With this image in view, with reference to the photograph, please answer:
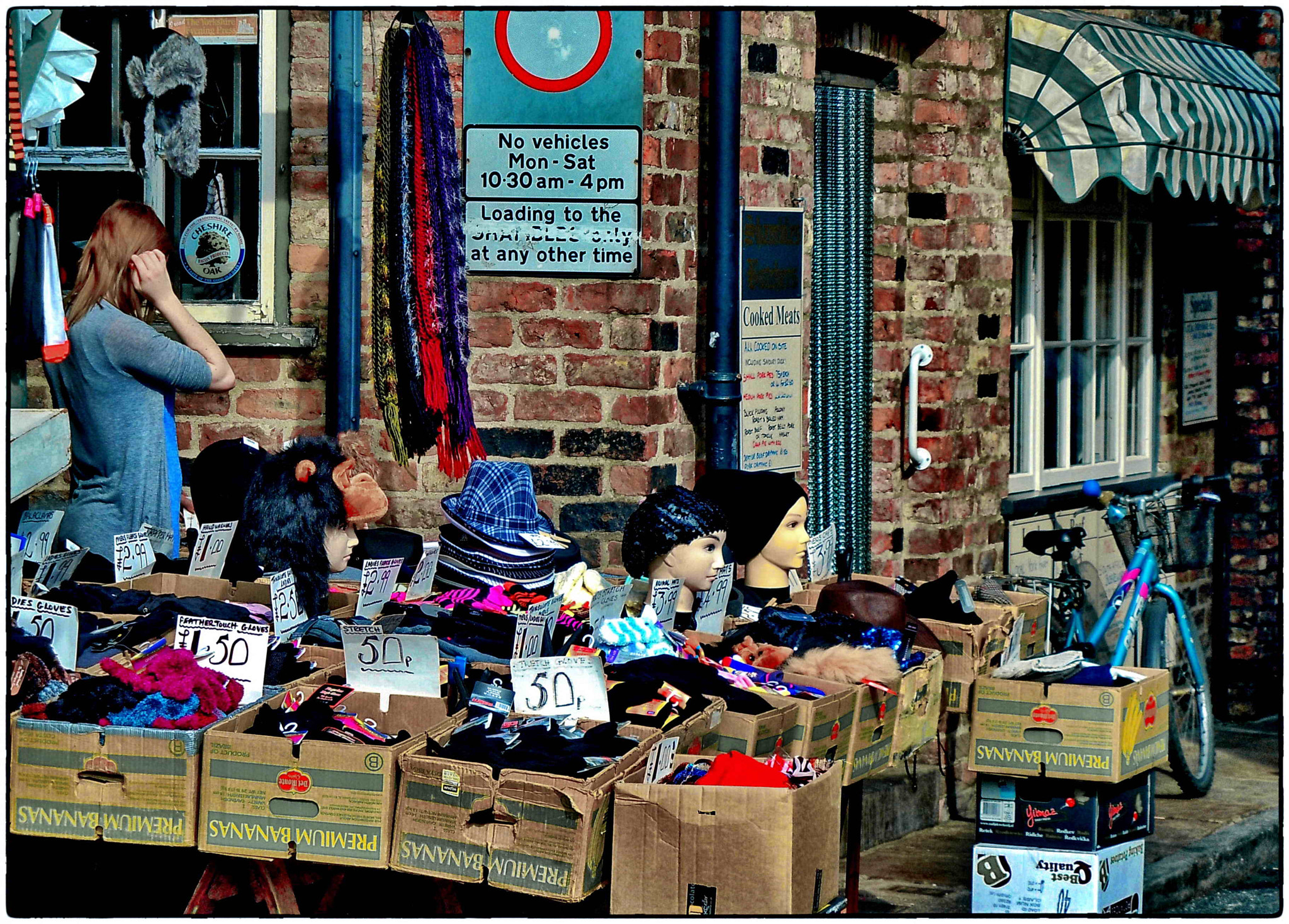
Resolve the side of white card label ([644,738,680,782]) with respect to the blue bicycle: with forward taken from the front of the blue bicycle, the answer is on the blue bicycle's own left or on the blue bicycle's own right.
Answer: on the blue bicycle's own right

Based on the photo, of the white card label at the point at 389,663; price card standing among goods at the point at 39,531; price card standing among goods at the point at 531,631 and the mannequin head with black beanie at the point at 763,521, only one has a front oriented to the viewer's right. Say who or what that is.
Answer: the mannequin head with black beanie

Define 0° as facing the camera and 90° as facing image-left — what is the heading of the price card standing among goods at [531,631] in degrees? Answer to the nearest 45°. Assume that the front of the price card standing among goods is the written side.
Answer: approximately 0°

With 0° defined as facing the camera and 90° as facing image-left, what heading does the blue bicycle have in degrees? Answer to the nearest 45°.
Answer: approximately 315°

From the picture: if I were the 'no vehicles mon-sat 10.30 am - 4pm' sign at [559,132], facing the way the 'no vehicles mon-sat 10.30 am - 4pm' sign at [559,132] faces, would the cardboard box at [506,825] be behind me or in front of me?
in front

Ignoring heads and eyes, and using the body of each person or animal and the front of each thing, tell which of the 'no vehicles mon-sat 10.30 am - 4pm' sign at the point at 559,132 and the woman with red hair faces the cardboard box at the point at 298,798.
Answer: the 'no vehicles mon-sat 10.30 am - 4pm' sign
